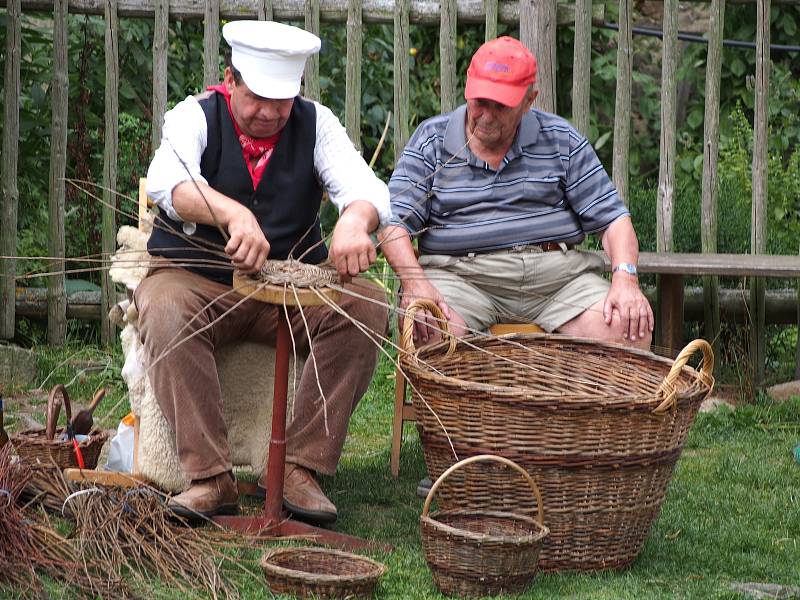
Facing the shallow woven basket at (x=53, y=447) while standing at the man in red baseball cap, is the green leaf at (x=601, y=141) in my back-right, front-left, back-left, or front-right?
back-right

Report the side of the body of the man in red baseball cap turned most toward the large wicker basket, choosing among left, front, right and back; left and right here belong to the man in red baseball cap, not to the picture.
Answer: front

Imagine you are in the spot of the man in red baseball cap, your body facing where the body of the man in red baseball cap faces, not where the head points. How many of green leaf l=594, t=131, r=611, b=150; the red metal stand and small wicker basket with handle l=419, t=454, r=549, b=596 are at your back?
1

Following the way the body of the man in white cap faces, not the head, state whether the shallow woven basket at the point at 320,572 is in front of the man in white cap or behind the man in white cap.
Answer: in front

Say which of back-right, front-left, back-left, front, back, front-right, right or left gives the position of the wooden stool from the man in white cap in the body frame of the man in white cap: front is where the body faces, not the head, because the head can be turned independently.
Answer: back-left

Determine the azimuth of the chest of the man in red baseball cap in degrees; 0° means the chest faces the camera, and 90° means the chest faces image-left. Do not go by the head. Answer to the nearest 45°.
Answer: approximately 0°

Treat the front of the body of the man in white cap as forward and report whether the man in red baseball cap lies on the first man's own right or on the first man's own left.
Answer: on the first man's own left

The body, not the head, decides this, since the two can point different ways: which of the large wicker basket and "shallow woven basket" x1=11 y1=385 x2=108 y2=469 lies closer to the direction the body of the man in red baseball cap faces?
the large wicker basket

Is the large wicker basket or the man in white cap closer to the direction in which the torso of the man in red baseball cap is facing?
the large wicker basket

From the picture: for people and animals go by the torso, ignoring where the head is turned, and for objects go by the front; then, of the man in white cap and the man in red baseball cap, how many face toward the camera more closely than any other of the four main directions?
2

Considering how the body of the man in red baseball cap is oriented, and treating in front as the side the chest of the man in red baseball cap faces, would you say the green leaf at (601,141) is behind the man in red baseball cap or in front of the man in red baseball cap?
behind

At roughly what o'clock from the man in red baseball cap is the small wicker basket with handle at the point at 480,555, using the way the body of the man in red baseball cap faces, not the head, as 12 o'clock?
The small wicker basket with handle is roughly at 12 o'clock from the man in red baseball cap.

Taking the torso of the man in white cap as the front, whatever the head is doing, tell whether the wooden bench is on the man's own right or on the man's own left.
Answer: on the man's own left
